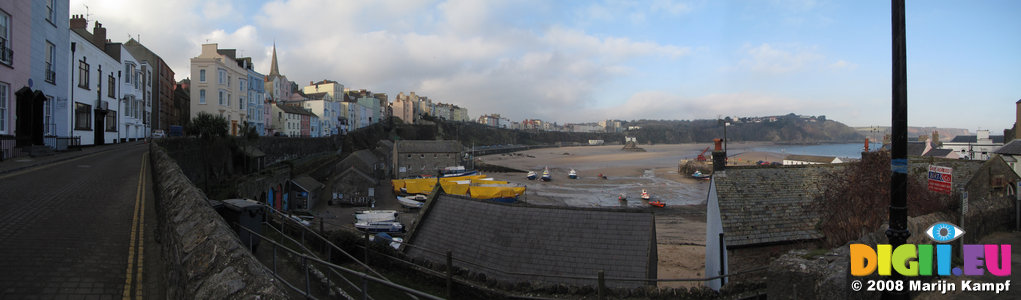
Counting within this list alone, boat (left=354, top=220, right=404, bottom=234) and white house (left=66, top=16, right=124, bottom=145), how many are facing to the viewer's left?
1

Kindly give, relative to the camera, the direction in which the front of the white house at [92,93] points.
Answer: facing the viewer and to the right of the viewer

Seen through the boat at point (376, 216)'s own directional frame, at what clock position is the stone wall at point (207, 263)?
The stone wall is roughly at 9 o'clock from the boat.

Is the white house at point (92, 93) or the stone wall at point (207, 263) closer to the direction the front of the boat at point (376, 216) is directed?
the white house

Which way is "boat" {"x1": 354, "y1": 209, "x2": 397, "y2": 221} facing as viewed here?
to the viewer's left

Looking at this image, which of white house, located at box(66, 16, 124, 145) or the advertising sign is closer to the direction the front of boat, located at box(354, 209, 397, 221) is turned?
the white house

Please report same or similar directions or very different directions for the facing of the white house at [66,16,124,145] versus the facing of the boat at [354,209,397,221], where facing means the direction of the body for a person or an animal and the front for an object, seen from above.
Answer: very different directions

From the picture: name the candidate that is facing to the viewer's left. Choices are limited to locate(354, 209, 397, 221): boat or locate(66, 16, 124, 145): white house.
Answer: the boat

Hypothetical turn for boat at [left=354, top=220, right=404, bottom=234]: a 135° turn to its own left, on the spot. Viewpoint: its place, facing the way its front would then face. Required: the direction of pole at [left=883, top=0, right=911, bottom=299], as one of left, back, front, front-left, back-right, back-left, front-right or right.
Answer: front-right
